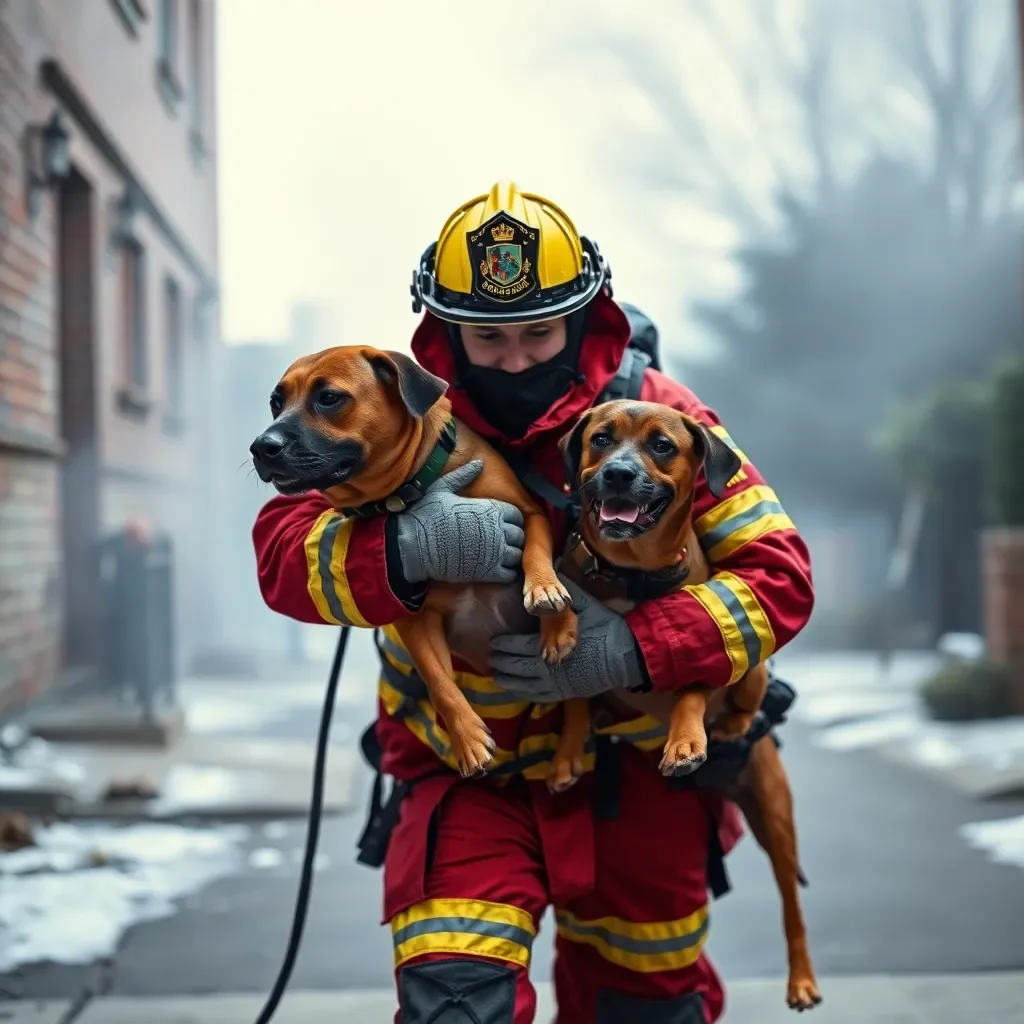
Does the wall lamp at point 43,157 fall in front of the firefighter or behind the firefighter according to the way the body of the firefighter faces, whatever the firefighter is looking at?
behind

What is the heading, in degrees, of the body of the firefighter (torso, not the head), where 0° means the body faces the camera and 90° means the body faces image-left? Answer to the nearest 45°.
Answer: approximately 0°

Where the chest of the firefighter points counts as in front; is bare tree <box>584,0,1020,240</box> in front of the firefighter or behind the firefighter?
behind

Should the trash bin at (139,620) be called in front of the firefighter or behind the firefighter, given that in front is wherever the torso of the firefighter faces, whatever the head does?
behind

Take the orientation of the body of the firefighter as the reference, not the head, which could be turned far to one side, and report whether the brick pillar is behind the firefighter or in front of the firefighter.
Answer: behind

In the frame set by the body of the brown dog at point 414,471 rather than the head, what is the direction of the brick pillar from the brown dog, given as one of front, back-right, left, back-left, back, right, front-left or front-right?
back

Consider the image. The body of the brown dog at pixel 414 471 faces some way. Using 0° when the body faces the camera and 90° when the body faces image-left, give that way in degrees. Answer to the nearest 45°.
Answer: approximately 45°
